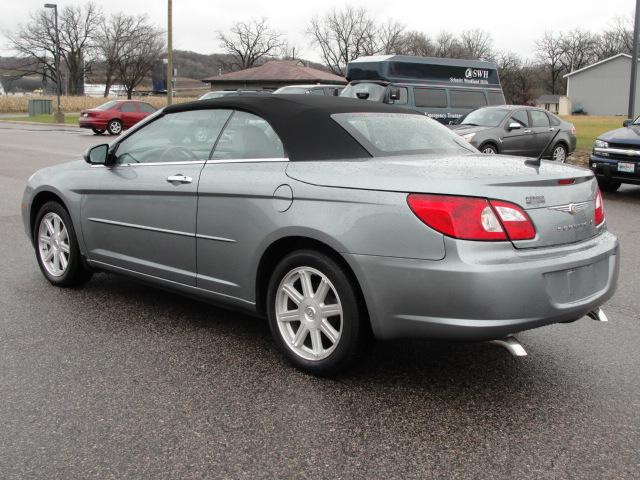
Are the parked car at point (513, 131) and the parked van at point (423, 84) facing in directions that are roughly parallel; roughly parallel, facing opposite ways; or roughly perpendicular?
roughly parallel

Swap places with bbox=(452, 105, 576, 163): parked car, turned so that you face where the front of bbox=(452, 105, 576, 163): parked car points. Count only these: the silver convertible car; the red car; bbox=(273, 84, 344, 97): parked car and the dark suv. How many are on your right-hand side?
2

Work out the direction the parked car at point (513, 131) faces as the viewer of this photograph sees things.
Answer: facing the viewer and to the left of the viewer

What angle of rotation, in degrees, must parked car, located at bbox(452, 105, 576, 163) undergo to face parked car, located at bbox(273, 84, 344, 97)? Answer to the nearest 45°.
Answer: approximately 90° to its right

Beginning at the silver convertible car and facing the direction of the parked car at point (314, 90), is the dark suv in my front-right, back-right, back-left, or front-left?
front-right

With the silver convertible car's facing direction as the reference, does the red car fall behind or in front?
in front

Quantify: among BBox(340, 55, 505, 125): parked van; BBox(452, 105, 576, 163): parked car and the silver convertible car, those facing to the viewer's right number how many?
0

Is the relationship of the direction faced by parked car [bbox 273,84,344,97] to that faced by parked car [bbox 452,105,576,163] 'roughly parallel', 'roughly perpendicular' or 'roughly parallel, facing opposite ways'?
roughly parallel

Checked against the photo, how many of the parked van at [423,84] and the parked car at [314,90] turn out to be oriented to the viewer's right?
0

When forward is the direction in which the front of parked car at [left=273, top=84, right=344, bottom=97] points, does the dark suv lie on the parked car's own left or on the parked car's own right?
on the parked car's own left

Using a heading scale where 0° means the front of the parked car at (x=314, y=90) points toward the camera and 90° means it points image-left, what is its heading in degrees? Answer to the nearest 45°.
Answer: approximately 45°

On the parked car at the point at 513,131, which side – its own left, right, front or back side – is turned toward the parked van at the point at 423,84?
right

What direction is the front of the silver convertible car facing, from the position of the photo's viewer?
facing away from the viewer and to the left of the viewer

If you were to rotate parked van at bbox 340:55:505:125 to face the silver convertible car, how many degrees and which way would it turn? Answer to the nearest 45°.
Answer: approximately 45° to its left

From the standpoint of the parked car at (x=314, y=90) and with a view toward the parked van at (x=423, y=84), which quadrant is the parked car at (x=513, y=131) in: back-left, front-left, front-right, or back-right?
front-right

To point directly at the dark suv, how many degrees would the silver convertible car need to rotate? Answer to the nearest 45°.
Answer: approximately 90° to its right

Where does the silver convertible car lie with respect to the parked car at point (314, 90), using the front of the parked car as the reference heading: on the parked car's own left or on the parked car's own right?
on the parked car's own left
